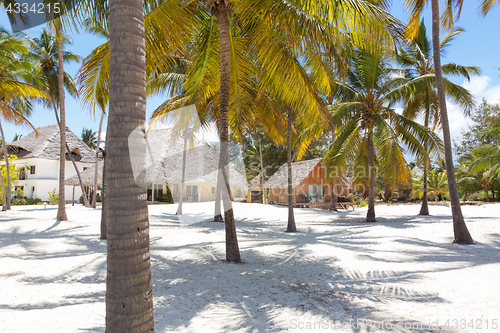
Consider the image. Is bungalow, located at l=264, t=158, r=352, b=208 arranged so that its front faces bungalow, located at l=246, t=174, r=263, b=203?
no

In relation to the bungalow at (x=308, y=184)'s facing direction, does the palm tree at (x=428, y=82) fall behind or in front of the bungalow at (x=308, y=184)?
in front

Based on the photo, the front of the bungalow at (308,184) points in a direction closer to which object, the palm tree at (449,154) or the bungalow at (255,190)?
the palm tree

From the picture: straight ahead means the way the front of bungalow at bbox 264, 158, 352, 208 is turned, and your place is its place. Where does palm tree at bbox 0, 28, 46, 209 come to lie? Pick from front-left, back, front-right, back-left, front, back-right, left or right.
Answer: right

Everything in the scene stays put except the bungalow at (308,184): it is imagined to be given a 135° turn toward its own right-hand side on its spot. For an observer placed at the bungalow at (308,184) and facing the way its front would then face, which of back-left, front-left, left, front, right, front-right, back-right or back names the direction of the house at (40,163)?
front

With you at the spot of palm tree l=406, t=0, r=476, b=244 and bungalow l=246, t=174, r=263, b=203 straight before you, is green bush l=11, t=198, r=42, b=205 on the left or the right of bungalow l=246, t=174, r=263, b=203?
left

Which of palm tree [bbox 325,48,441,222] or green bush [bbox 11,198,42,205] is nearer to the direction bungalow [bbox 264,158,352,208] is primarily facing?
the palm tree

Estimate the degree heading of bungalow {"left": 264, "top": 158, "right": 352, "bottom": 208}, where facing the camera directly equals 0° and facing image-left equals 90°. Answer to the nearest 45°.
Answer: approximately 315°

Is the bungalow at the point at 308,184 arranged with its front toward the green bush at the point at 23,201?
no

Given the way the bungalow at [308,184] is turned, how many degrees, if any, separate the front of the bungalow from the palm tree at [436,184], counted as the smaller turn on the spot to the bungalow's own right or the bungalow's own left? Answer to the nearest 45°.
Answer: approximately 90° to the bungalow's own left
